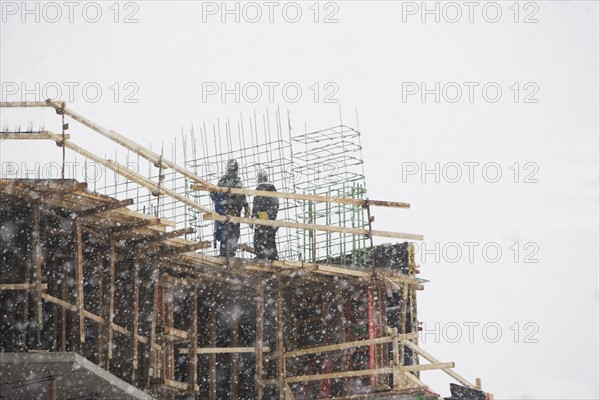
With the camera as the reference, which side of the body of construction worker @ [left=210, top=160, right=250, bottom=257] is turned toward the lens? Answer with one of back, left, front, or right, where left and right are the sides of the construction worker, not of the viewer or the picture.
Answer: back

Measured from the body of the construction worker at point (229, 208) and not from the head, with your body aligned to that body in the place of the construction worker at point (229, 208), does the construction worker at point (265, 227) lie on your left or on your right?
on your right
